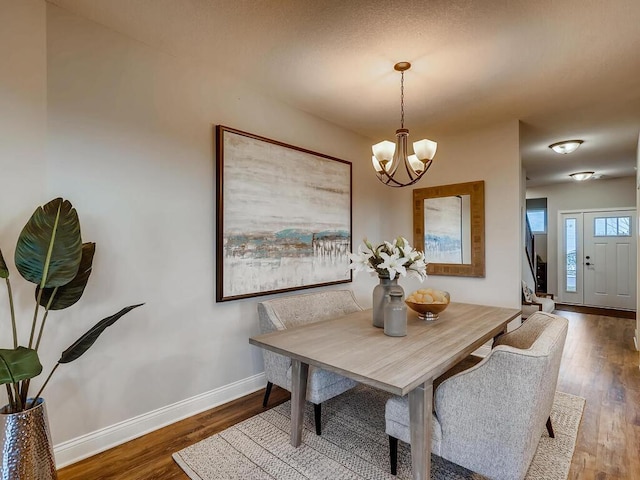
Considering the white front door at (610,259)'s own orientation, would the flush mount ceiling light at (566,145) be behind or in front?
in front

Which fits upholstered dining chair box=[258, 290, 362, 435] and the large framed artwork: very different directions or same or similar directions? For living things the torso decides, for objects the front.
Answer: same or similar directions

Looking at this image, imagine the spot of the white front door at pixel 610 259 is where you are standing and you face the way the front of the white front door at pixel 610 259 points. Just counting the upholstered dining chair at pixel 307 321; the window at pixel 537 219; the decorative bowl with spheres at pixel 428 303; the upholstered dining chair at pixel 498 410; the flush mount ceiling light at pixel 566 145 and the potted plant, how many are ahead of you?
5

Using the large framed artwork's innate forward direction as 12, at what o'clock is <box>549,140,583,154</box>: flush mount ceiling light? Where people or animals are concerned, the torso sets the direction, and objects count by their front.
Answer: The flush mount ceiling light is roughly at 10 o'clock from the large framed artwork.

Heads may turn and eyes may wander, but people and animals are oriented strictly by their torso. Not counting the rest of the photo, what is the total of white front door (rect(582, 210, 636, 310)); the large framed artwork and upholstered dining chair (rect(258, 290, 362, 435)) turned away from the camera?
0

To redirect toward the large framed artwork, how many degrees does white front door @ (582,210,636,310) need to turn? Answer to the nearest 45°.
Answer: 0° — it already faces it

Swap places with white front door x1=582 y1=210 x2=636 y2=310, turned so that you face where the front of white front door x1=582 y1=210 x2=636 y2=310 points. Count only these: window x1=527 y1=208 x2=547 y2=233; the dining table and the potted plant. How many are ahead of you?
2

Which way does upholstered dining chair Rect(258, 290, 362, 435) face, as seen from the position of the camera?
facing the viewer and to the right of the viewer

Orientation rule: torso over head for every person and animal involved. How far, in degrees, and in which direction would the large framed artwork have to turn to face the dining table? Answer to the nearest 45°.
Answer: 0° — it already faces it

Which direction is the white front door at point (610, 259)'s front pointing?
toward the camera

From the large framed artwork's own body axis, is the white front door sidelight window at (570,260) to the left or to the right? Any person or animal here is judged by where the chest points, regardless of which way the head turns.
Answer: on its left

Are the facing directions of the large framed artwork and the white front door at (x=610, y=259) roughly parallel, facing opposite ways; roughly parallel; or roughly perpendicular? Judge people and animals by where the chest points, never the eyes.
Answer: roughly perpendicular

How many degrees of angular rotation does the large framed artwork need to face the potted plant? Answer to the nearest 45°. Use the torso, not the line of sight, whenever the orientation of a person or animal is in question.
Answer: approximately 90° to its right
